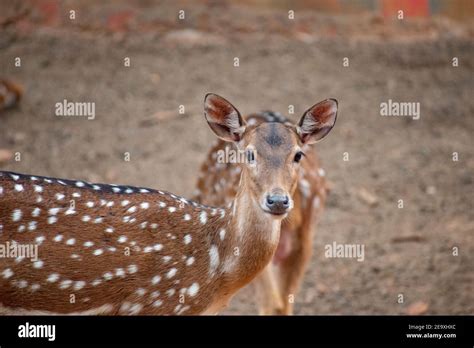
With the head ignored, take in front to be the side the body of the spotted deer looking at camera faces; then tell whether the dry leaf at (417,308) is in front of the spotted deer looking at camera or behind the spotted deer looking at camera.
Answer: in front

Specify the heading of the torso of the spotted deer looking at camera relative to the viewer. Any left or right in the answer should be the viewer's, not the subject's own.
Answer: facing to the right of the viewer

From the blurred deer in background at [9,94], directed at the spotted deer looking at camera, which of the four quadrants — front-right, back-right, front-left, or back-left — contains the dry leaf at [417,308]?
front-left
